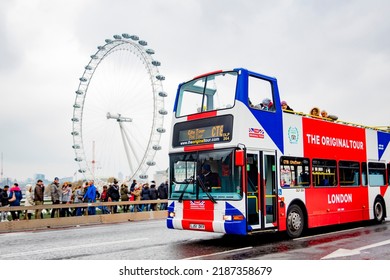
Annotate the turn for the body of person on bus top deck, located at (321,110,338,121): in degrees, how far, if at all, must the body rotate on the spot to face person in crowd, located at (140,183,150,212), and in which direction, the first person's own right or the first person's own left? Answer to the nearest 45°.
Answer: approximately 90° to the first person's own right

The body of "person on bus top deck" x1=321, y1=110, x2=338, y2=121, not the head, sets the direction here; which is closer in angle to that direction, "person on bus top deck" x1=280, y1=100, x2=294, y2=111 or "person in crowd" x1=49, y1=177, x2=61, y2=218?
the person on bus top deck

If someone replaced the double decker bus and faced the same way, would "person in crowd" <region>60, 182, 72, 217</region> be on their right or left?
on their right

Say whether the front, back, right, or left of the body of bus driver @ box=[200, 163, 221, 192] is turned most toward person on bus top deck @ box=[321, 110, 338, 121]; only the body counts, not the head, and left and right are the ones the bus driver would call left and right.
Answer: back

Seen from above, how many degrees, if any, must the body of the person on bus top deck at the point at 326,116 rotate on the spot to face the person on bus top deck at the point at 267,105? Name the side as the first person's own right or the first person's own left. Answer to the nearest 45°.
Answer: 0° — they already face them

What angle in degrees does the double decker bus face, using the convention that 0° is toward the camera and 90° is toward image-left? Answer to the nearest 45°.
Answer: approximately 45°

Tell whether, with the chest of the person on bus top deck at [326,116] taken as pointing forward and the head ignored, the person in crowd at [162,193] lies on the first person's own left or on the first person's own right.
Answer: on the first person's own right

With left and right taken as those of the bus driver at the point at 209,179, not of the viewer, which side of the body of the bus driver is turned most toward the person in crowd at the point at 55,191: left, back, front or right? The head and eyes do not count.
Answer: right

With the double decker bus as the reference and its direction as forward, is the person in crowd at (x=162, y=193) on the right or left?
on its right

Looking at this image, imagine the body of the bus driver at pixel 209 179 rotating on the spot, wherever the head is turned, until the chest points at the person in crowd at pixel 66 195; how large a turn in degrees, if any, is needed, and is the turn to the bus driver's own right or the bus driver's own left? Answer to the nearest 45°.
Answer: approximately 90° to the bus driver's own right

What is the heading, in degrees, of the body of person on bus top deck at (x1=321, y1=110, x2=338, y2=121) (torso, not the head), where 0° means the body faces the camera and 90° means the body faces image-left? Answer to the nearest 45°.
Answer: approximately 45°
